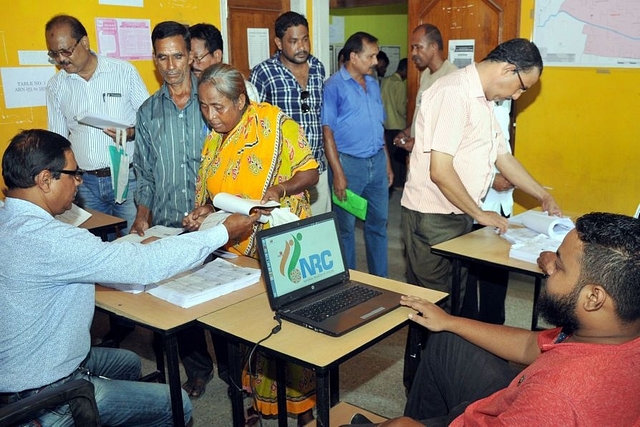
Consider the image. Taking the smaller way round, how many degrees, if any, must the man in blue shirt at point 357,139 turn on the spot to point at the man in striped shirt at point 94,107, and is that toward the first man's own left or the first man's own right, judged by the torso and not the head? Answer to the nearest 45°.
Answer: approximately 90° to the first man's own right

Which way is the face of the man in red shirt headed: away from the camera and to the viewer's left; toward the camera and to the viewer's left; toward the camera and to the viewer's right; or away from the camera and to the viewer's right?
away from the camera and to the viewer's left

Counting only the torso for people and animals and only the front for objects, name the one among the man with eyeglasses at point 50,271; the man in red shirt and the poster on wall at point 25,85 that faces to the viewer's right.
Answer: the man with eyeglasses

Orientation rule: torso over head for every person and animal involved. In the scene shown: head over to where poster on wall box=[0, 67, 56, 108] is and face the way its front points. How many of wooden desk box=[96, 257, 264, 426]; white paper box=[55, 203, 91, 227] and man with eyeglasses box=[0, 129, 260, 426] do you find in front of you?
3

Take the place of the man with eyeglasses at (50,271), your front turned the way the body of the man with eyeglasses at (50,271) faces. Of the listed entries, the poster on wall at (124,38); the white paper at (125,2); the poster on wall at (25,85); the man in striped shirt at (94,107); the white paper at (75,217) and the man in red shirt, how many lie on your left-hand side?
5

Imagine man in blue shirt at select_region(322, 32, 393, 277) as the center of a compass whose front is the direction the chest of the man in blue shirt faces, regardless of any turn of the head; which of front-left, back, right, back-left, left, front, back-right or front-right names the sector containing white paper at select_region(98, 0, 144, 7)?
back-right

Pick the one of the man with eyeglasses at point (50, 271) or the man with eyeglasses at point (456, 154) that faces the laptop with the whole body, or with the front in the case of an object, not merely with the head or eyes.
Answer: the man with eyeglasses at point (50, 271)

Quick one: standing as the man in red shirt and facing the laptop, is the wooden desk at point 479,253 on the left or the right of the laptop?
right

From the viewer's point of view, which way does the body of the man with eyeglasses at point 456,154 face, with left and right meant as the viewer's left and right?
facing to the right of the viewer

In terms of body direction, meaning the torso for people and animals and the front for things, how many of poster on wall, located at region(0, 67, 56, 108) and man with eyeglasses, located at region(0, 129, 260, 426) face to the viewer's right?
1

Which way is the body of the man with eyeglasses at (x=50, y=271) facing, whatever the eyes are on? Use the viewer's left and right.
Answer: facing to the right of the viewer

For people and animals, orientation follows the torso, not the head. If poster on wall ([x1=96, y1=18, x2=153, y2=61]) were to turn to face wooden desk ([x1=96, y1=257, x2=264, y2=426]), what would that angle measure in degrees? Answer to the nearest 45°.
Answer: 0° — it already faces it

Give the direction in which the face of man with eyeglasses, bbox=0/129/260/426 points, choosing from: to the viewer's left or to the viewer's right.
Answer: to the viewer's right

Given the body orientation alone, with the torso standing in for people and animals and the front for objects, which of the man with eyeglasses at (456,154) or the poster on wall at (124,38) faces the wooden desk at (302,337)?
the poster on wall

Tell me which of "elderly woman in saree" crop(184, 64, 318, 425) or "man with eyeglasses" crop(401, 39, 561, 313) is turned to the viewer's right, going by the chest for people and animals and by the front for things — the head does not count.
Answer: the man with eyeglasses

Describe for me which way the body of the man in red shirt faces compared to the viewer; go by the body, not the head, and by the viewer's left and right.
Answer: facing to the left of the viewer
